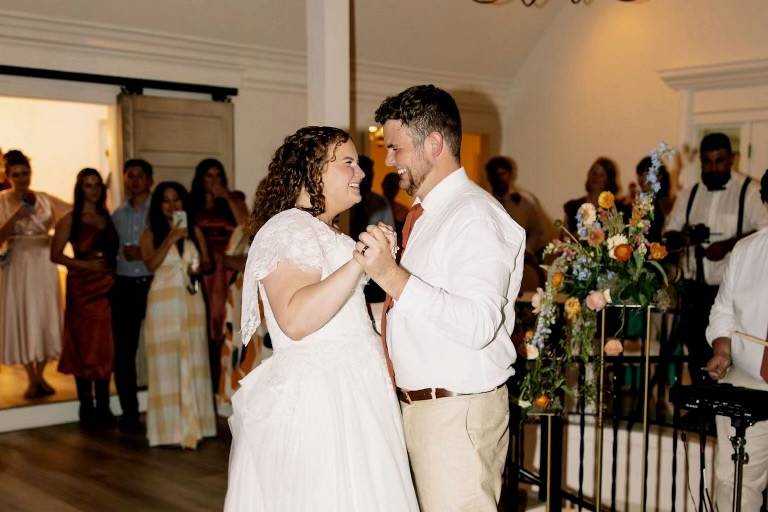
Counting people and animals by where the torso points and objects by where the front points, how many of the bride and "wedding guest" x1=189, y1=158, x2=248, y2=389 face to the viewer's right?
1

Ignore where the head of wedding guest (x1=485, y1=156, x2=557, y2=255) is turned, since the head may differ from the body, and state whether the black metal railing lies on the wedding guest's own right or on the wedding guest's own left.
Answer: on the wedding guest's own left

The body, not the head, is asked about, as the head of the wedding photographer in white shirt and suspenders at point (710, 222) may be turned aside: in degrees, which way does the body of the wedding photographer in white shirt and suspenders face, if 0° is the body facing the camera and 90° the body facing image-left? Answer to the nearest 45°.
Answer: approximately 0°

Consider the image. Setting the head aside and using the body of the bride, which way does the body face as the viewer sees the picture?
to the viewer's right

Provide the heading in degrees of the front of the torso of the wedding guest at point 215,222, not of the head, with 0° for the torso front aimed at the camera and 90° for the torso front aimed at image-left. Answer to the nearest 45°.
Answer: approximately 0°
